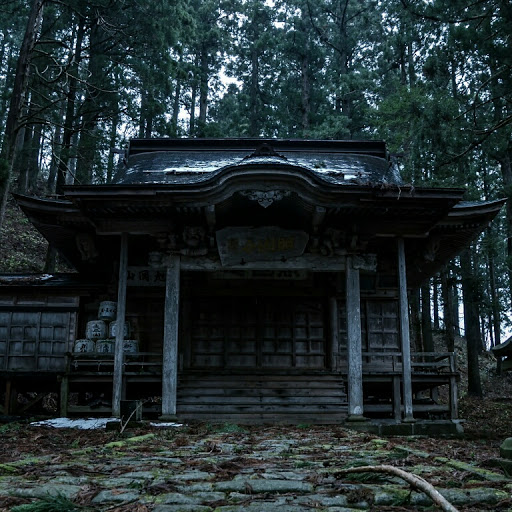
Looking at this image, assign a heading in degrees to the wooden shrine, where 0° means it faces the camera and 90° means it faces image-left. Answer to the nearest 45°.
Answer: approximately 0°

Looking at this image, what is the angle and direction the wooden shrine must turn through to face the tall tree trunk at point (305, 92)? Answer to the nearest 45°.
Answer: approximately 180°

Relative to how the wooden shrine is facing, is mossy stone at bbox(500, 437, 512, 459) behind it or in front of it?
in front

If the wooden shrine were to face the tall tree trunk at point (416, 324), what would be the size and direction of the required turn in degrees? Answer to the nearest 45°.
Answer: approximately 135° to its left

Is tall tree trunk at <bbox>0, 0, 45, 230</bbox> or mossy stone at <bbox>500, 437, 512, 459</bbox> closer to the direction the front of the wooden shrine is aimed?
the mossy stone

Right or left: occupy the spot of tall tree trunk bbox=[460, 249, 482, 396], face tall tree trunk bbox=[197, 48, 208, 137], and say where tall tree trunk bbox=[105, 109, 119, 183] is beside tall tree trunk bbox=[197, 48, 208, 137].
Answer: left

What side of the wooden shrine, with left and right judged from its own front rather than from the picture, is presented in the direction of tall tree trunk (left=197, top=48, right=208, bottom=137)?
back

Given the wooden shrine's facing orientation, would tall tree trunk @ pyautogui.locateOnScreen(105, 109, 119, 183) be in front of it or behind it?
behind

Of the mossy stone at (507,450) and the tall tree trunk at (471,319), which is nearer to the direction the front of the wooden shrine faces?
the mossy stone

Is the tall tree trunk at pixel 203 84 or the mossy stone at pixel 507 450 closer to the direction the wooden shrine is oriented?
the mossy stone

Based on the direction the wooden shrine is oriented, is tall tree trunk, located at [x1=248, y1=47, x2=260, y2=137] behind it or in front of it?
behind

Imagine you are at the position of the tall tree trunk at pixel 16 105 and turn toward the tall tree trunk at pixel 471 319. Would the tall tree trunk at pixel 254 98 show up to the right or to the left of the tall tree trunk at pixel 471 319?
left

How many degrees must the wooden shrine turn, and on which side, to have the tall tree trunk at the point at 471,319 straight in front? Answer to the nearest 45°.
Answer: approximately 135° to its left
